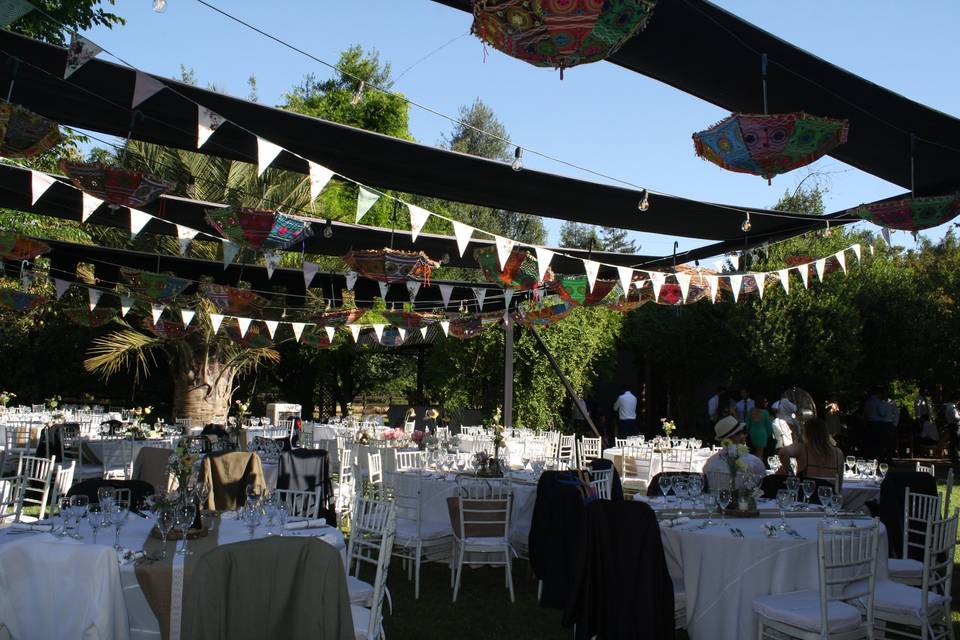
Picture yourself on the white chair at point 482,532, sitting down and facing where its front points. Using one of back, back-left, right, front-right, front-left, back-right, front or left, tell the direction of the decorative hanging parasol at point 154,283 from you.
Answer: front-left

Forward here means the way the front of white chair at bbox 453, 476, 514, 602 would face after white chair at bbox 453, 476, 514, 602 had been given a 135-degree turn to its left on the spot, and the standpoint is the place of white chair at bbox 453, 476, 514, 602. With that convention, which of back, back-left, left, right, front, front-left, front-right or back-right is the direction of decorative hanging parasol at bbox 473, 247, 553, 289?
back-right

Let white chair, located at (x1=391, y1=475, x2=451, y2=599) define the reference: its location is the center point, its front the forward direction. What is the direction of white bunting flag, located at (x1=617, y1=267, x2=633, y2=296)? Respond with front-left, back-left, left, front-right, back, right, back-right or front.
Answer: front

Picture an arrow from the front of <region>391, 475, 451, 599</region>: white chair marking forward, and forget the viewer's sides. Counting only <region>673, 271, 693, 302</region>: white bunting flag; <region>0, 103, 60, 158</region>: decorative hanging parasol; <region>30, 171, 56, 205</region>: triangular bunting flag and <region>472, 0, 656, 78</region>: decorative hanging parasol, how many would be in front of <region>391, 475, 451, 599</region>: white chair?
1

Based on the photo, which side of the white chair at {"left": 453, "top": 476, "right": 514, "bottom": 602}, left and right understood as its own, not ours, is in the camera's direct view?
back

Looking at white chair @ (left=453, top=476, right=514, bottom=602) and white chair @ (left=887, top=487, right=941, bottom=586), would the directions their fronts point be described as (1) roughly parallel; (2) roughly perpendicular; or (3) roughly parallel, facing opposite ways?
roughly perpendicular

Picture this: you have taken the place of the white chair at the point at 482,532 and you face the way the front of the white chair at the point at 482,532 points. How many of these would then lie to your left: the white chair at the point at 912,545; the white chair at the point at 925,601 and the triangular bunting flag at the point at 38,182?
1

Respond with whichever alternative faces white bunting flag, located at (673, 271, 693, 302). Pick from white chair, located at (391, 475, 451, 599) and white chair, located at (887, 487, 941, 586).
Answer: white chair, located at (391, 475, 451, 599)

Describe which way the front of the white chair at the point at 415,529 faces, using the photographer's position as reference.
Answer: facing away from the viewer and to the right of the viewer

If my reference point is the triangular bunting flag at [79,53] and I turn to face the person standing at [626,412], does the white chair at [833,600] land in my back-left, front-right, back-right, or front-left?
front-right

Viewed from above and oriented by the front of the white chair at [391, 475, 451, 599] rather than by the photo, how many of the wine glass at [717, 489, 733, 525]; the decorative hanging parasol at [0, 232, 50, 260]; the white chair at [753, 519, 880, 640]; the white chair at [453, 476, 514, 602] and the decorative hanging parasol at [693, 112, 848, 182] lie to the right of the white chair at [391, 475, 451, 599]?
4

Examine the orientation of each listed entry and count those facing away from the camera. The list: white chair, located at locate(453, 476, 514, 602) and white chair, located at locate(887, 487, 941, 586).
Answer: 1

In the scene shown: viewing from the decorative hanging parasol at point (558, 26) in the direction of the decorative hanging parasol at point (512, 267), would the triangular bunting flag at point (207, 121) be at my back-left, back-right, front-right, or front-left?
front-left

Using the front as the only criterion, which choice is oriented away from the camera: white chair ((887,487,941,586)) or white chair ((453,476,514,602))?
white chair ((453,476,514,602))
